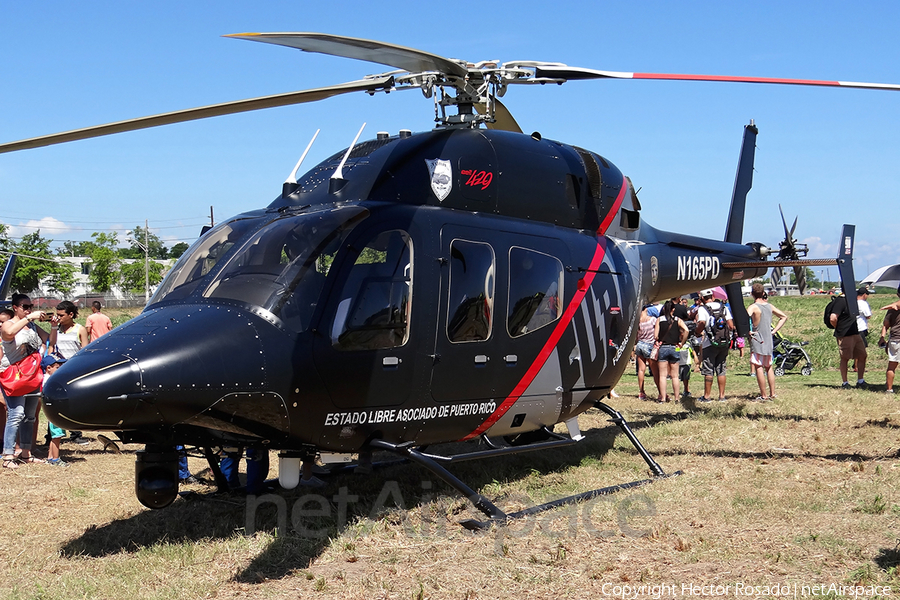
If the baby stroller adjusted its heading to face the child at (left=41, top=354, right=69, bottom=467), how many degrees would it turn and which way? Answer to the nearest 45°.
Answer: approximately 135° to its right

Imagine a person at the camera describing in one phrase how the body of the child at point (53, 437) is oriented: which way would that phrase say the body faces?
to the viewer's right

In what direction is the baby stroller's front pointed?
to the viewer's right

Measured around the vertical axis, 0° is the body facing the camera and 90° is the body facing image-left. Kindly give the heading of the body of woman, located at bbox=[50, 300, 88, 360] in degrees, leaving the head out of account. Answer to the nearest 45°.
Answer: approximately 45°

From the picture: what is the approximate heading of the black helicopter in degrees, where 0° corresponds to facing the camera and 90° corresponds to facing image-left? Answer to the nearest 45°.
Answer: approximately 45°

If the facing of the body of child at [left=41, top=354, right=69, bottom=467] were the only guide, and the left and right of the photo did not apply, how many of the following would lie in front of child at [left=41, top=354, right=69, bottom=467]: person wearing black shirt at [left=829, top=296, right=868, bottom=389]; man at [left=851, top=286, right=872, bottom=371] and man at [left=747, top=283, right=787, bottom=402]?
3

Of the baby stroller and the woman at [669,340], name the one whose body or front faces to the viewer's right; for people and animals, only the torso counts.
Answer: the baby stroller

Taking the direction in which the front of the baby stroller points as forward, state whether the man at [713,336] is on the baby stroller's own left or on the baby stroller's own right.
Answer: on the baby stroller's own right

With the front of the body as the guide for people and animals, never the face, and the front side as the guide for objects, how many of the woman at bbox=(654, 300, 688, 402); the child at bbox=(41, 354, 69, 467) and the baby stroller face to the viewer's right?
2
